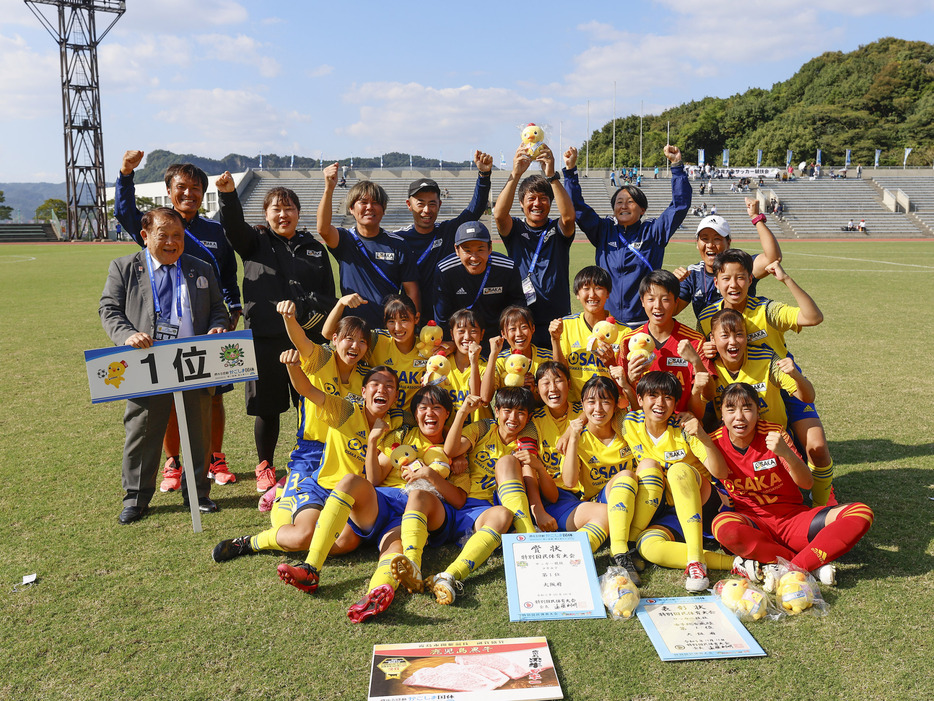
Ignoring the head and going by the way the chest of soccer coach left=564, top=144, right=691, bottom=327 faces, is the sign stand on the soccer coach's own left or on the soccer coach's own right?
on the soccer coach's own right

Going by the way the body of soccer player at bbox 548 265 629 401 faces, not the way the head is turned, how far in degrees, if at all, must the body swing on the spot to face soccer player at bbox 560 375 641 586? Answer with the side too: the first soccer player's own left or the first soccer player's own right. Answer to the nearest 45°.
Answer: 0° — they already face them

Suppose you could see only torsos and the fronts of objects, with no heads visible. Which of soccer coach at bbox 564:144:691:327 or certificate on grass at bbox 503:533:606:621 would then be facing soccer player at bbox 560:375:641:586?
soccer coach at bbox 564:144:691:327

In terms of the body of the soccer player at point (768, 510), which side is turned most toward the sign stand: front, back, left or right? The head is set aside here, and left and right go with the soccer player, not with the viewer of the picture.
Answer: right

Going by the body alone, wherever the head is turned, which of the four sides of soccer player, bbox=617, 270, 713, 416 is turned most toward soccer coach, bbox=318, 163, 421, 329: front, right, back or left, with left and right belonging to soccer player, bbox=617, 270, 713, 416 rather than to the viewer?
right
